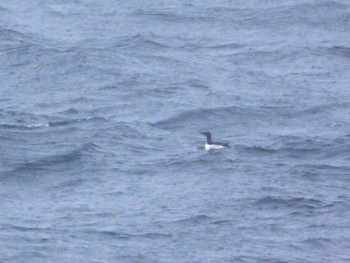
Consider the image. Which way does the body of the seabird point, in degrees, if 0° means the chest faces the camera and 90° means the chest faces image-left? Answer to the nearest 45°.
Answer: approximately 90°
